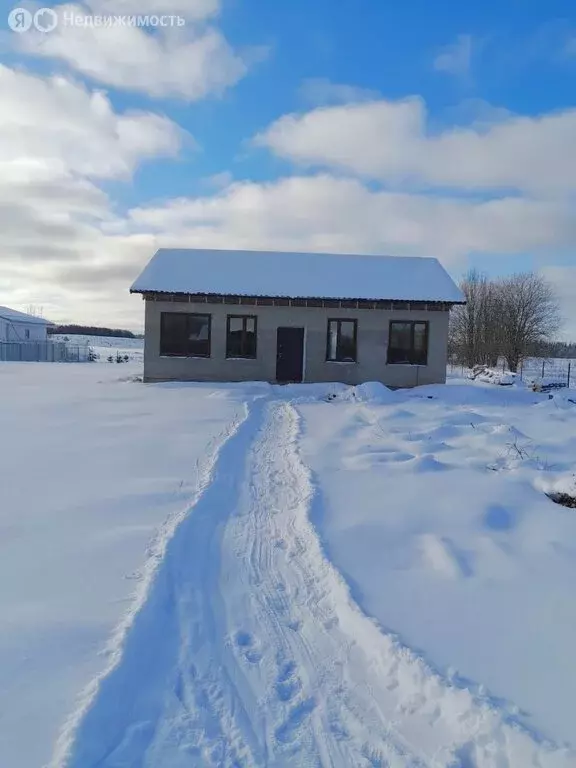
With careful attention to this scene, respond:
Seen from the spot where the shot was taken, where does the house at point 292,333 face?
facing the viewer

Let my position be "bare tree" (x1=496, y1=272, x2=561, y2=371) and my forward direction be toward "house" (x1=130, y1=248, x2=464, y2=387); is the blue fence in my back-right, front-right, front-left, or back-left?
front-right

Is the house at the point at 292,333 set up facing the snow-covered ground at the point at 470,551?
yes

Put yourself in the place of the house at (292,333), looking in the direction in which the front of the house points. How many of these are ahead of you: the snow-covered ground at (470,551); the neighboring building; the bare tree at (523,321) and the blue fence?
1

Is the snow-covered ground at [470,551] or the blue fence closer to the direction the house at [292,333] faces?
the snow-covered ground

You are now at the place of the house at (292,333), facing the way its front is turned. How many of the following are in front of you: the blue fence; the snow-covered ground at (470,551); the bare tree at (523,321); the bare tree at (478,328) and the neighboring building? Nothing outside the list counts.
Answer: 1

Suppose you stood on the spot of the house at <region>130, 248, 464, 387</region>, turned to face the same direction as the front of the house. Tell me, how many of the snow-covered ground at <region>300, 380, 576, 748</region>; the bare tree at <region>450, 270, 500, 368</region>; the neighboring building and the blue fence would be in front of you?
1

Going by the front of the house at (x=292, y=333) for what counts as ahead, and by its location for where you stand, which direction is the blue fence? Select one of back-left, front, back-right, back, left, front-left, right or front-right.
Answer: back-right

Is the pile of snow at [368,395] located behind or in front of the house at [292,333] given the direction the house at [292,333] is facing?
in front

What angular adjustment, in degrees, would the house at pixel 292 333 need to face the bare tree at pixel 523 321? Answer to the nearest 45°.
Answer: approximately 135° to its left

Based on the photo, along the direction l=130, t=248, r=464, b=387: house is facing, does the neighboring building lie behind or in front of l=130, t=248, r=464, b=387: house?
behind

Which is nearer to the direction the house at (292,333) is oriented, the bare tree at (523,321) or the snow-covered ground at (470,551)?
the snow-covered ground

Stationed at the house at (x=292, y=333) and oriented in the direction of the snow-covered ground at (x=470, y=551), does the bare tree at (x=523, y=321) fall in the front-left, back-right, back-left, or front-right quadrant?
back-left

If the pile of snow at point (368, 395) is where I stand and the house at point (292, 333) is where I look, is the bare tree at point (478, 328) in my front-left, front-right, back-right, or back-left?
front-right

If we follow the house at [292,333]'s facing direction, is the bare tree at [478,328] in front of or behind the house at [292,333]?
behind

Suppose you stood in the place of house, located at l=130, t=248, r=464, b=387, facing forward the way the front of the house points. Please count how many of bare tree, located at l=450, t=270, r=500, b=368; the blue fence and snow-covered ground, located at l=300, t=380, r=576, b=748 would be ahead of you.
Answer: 1
